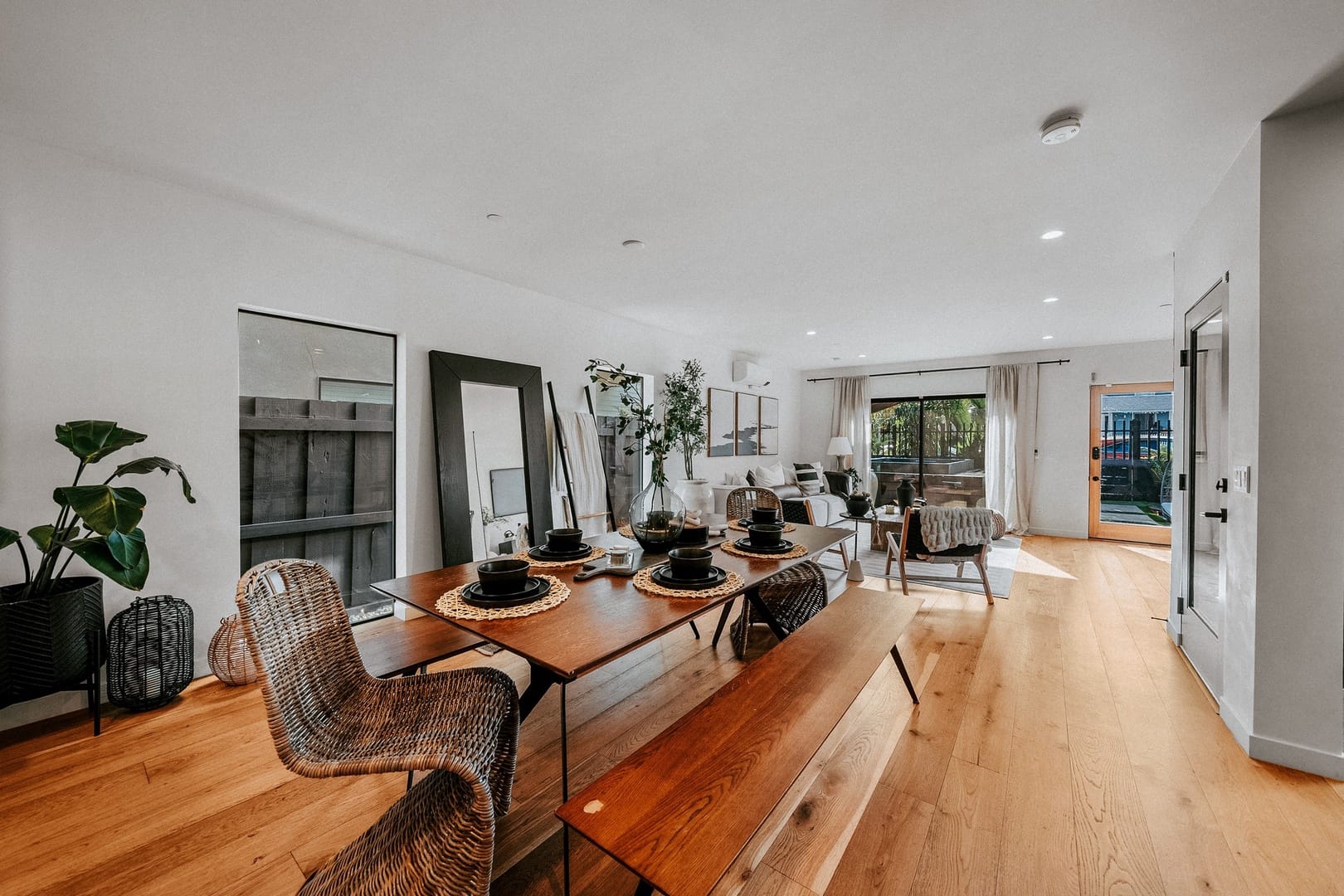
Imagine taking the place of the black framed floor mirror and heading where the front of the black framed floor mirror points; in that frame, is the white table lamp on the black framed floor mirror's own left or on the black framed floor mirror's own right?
on the black framed floor mirror's own left

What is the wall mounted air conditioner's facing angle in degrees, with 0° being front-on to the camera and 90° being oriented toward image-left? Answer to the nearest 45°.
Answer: approximately 315°

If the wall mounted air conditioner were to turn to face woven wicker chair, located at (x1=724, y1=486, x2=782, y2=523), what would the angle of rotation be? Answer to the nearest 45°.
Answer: approximately 45° to its right

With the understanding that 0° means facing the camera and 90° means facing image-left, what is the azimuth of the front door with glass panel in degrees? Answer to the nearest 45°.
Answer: approximately 0°

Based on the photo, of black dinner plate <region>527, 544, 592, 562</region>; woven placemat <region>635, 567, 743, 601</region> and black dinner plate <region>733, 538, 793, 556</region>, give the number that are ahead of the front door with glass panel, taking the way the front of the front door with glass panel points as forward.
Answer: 3

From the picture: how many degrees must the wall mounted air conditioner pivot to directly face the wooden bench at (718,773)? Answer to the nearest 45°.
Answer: approximately 45° to its right
